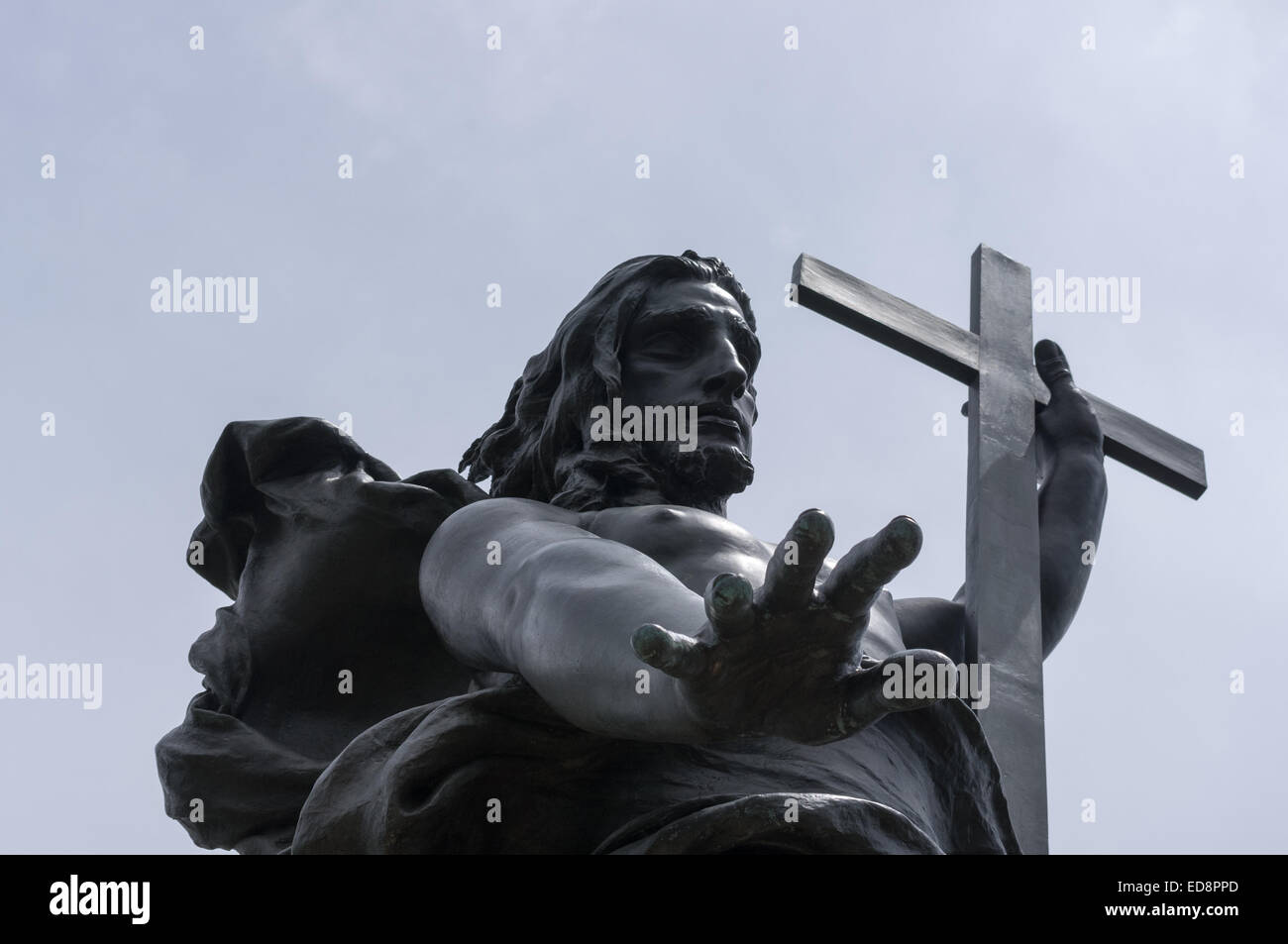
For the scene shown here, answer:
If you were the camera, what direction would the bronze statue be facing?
facing the viewer and to the right of the viewer
